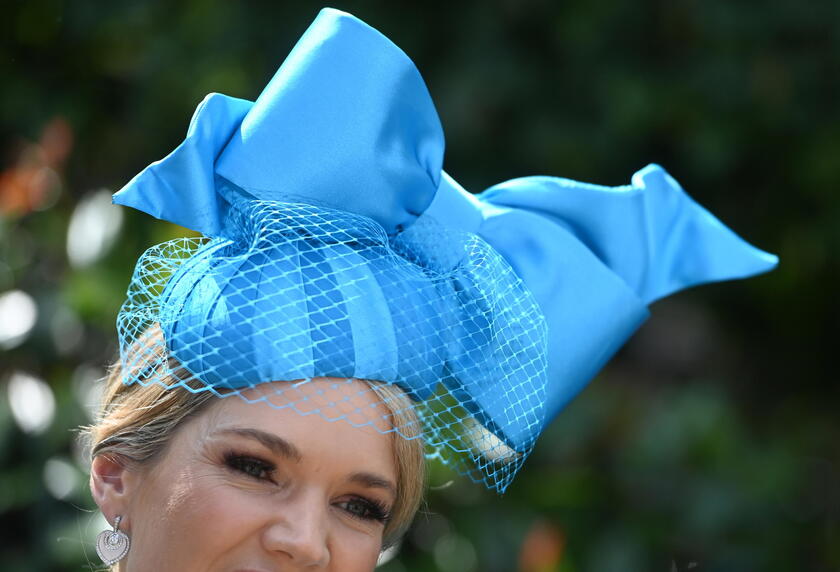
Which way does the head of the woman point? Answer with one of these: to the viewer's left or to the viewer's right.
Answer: to the viewer's right
